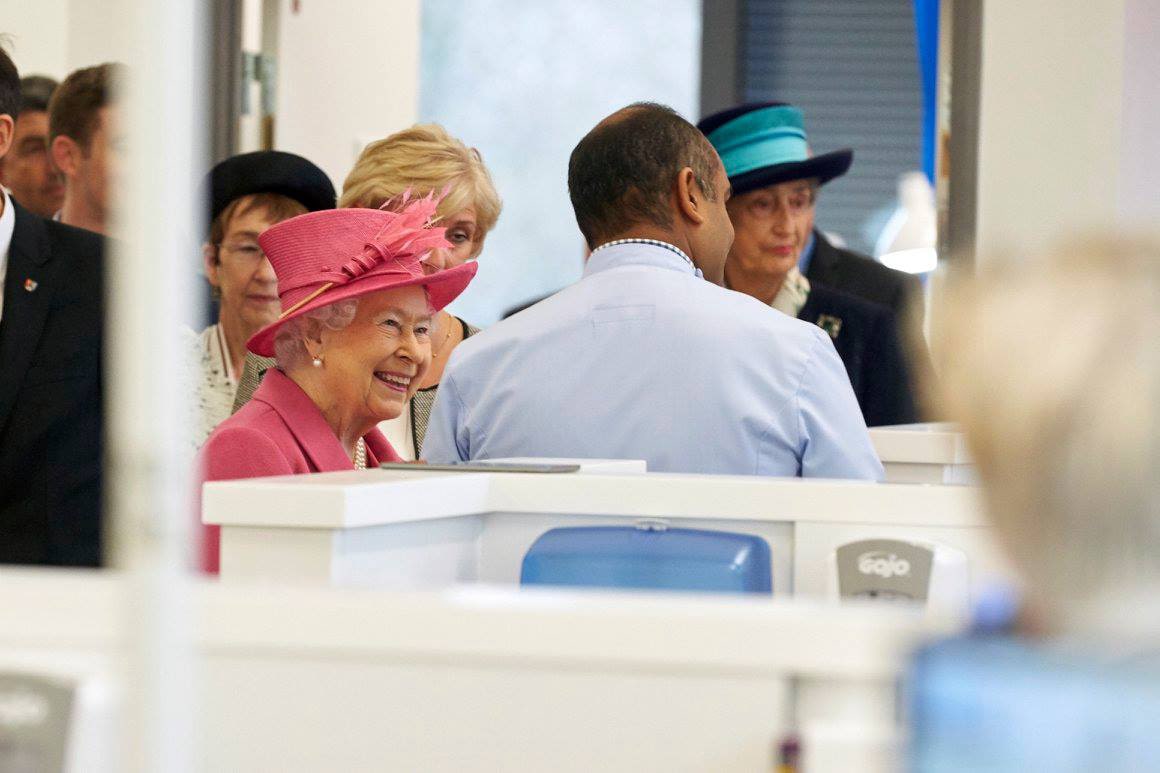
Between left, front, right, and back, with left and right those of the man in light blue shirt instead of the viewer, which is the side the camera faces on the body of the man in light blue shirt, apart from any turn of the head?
back

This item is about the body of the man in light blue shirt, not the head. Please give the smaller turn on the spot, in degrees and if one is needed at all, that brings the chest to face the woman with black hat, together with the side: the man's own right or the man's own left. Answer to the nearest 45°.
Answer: approximately 45° to the man's own left

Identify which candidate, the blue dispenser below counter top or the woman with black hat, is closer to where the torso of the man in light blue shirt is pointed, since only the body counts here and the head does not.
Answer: the woman with black hat

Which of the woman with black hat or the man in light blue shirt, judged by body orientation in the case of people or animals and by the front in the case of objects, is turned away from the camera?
the man in light blue shirt

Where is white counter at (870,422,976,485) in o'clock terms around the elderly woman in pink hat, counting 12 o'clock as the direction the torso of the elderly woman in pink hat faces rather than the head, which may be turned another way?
The white counter is roughly at 10 o'clock from the elderly woman in pink hat.

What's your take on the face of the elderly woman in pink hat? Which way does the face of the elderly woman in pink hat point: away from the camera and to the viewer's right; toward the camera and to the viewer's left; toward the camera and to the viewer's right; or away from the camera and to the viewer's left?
toward the camera and to the viewer's right

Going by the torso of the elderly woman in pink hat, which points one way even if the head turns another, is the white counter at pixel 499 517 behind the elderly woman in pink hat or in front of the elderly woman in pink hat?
in front

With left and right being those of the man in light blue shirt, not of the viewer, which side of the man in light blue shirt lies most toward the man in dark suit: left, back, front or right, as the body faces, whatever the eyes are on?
left

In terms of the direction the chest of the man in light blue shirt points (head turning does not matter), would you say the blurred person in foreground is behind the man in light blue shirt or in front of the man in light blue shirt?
behind

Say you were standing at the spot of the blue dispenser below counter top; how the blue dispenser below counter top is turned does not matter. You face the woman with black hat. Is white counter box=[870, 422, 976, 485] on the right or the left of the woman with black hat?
right
